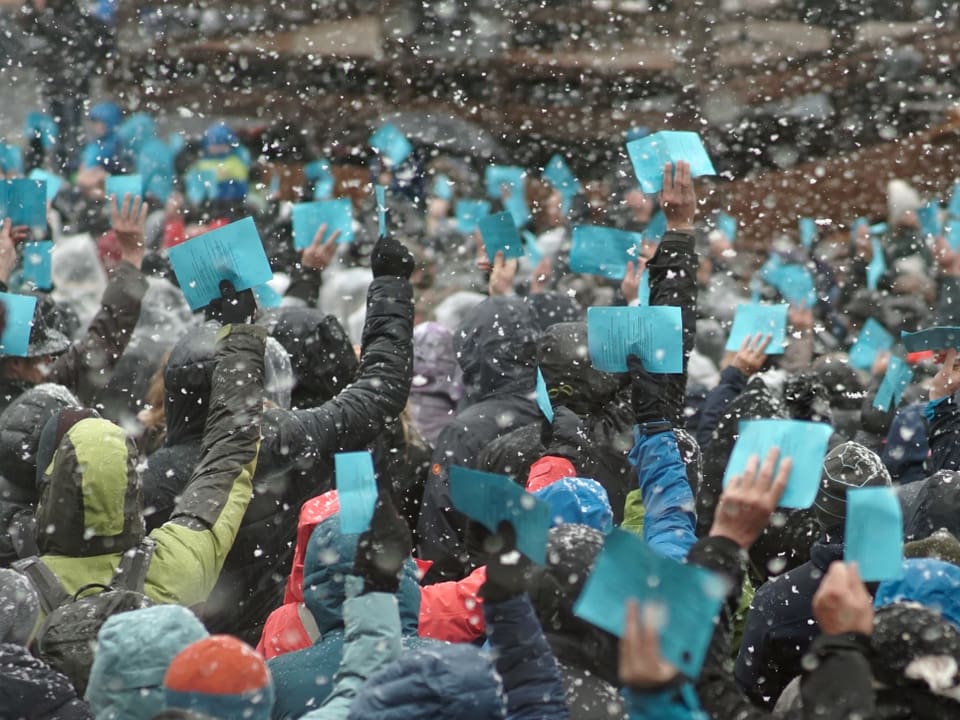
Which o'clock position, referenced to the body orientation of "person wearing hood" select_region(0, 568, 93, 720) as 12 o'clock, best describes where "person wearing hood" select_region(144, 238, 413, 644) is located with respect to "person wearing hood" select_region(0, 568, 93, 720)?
"person wearing hood" select_region(144, 238, 413, 644) is roughly at 1 o'clock from "person wearing hood" select_region(0, 568, 93, 720).

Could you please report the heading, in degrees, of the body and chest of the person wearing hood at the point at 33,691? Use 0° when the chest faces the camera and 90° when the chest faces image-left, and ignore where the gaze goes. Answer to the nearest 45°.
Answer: approximately 180°
